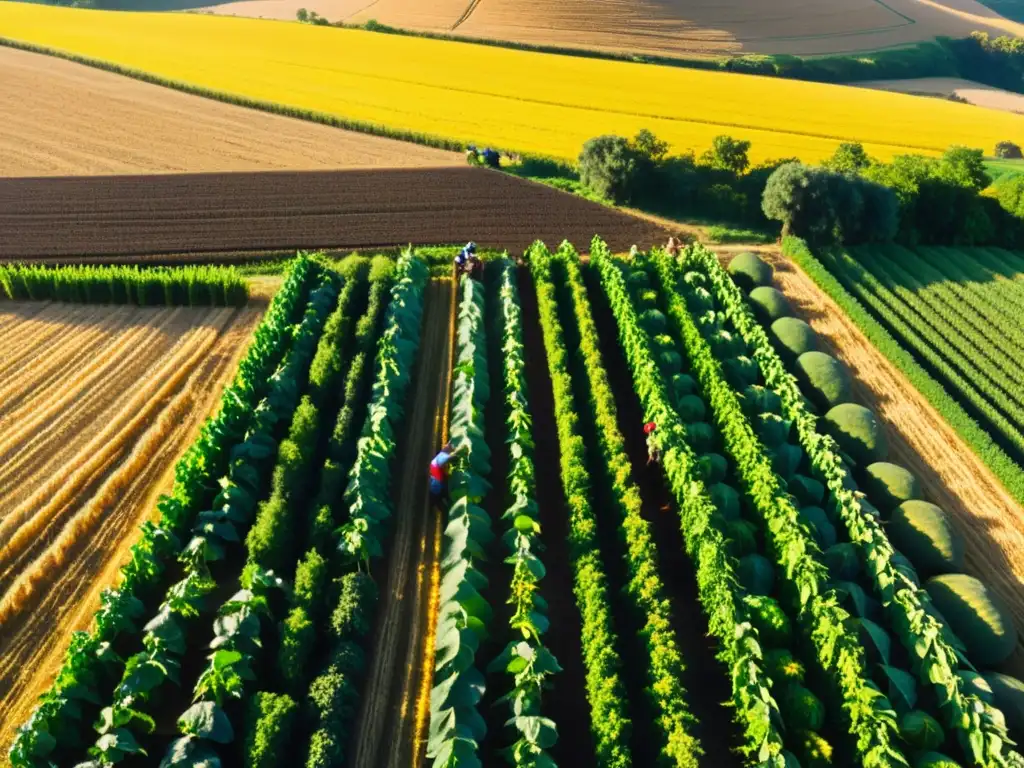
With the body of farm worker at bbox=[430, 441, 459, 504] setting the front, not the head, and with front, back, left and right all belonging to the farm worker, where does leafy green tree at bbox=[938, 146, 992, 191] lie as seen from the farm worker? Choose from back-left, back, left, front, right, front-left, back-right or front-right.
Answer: front-left

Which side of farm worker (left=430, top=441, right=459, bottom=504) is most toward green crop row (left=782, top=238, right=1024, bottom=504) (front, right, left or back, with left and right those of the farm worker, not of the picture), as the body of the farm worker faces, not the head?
front

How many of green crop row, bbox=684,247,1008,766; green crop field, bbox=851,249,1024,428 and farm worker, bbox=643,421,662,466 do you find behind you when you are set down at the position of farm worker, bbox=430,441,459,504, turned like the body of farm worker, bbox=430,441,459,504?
0

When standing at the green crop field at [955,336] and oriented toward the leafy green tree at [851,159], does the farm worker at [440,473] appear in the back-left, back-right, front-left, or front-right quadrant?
back-left

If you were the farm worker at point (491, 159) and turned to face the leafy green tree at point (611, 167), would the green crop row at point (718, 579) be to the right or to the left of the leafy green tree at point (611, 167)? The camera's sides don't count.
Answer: right

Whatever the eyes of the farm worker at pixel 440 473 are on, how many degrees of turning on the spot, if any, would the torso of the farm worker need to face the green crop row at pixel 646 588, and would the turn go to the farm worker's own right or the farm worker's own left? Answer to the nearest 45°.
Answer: approximately 45° to the farm worker's own right

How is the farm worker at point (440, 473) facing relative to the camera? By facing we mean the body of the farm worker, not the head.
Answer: to the viewer's right

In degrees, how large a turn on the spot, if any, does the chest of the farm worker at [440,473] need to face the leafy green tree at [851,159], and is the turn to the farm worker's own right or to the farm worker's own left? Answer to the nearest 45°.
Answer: approximately 45° to the farm worker's own left

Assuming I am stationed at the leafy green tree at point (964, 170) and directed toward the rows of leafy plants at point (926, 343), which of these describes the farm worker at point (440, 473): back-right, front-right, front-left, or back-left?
front-right

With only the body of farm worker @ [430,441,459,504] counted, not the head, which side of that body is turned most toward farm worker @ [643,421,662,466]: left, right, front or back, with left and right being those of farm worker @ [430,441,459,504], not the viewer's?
front

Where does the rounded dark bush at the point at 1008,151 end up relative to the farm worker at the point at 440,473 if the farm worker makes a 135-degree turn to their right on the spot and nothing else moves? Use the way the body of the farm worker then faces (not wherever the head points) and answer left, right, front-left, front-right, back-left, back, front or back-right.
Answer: back

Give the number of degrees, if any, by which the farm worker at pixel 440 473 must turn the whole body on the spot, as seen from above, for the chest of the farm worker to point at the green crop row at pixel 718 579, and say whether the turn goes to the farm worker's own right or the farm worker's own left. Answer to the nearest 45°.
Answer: approximately 45° to the farm worker's own right

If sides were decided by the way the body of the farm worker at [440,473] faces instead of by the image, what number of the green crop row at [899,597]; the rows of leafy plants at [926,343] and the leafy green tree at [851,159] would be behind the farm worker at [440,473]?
0

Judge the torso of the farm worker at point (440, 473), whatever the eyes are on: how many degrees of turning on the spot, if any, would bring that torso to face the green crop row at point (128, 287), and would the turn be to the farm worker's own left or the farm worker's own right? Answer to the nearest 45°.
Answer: approximately 135° to the farm worker's own left
